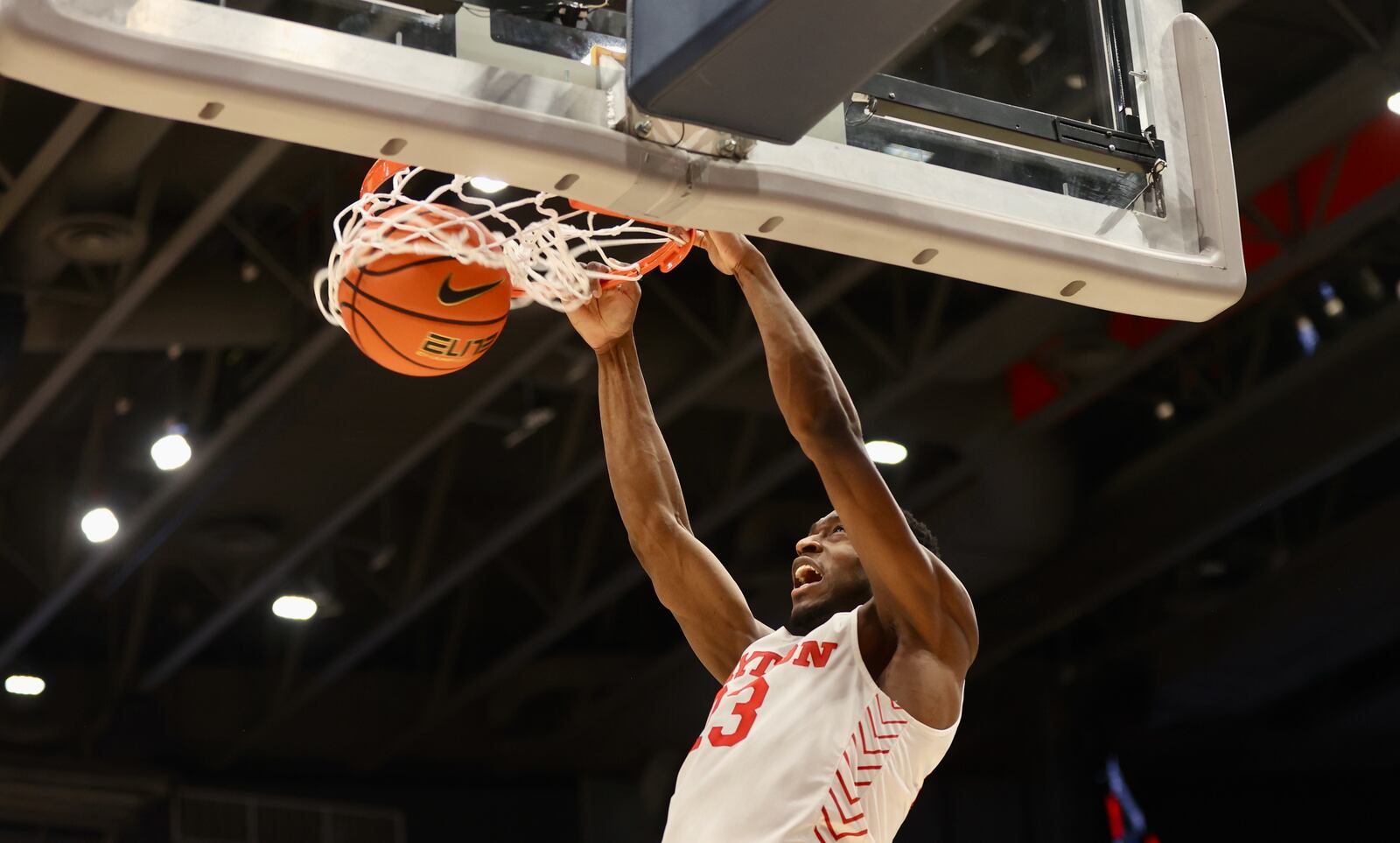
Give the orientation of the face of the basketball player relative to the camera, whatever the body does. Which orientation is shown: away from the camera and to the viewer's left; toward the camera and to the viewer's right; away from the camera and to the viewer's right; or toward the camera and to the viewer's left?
toward the camera and to the viewer's left

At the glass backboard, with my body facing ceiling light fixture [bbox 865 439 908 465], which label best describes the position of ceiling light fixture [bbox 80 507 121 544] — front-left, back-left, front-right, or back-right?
front-left

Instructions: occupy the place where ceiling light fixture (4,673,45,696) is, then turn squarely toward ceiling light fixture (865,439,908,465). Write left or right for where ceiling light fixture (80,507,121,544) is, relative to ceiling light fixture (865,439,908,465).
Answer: right

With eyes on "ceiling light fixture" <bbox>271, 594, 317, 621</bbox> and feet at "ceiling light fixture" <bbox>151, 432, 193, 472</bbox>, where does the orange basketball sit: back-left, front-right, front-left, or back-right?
back-right

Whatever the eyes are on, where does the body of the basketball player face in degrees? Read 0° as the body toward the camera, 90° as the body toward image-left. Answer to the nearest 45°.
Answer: approximately 45°

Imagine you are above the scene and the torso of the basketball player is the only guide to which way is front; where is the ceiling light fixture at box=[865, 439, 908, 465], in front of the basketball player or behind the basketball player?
behind

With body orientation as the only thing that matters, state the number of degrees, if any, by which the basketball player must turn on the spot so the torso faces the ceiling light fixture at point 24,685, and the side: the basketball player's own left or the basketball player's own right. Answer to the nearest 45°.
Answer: approximately 90° to the basketball player's own right
